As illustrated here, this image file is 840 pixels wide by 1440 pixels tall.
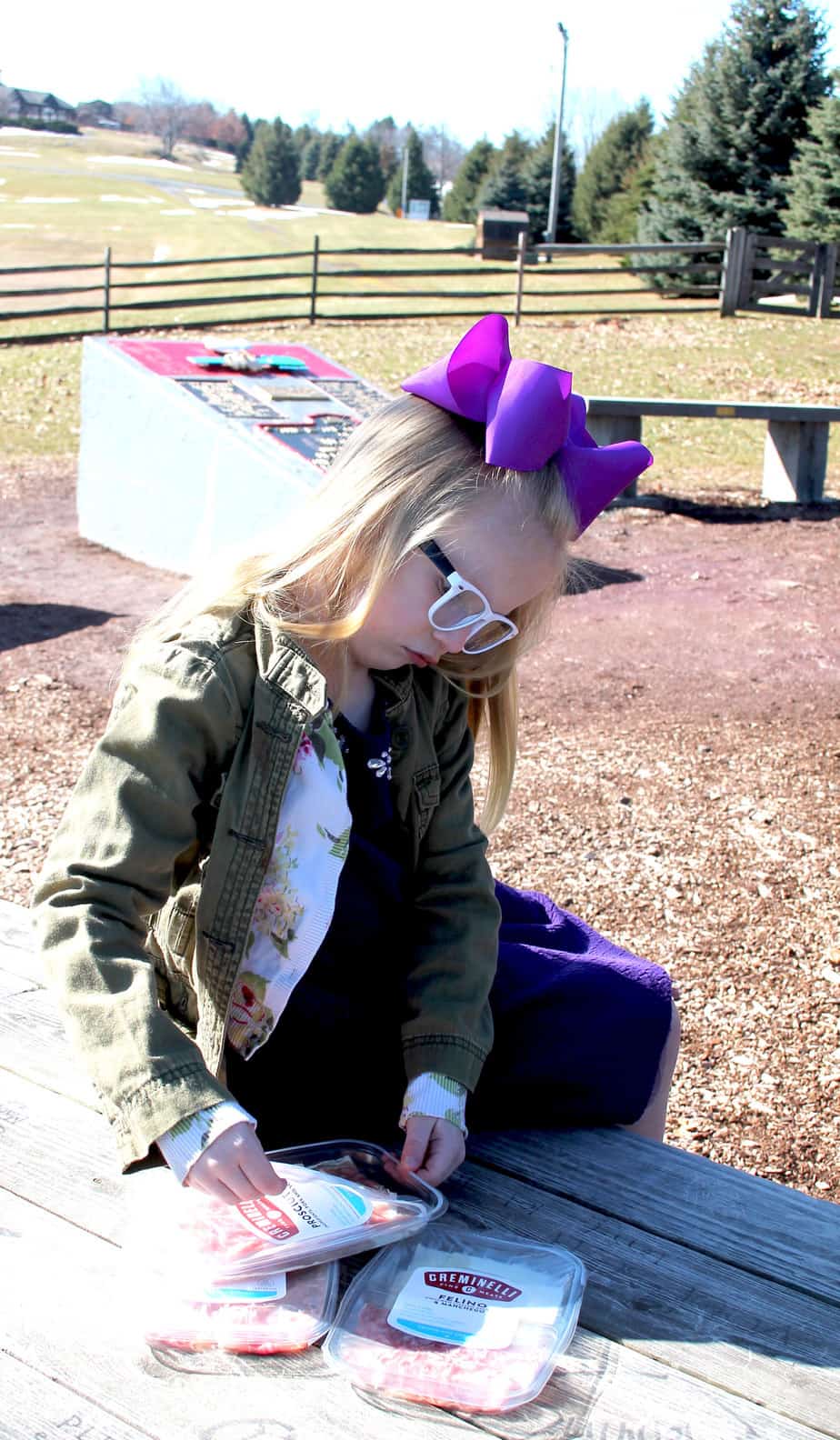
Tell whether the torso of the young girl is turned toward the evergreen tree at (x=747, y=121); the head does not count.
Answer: no

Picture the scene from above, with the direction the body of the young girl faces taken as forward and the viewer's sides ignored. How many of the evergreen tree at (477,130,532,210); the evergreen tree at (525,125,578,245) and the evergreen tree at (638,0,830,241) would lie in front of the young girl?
0

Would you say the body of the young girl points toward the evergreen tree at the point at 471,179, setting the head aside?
no

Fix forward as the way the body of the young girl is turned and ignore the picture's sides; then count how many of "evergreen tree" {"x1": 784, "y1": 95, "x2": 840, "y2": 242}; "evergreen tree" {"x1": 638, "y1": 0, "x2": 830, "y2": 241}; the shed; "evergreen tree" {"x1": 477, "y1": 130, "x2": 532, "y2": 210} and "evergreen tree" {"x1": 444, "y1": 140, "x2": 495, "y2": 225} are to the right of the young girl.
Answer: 0

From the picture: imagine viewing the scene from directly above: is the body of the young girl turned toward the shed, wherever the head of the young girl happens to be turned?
no
